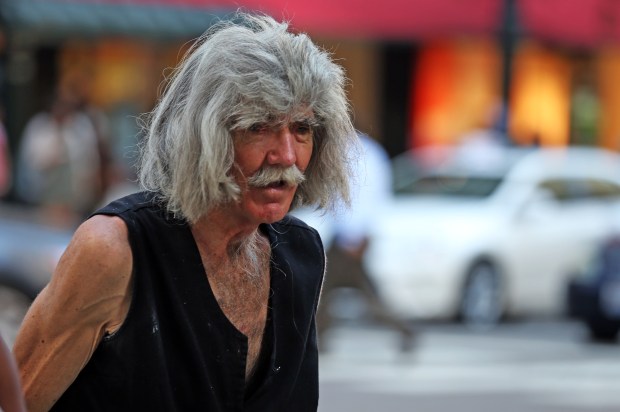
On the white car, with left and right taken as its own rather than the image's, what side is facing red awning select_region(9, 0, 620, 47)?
right

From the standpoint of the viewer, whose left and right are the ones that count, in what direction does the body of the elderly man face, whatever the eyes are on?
facing the viewer and to the right of the viewer

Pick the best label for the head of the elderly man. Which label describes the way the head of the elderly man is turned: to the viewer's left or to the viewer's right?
to the viewer's right

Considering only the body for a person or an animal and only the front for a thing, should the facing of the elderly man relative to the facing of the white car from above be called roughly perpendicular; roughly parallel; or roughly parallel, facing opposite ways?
roughly perpendicular

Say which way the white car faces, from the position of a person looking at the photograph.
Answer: facing the viewer and to the left of the viewer
